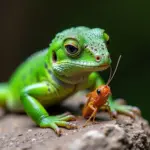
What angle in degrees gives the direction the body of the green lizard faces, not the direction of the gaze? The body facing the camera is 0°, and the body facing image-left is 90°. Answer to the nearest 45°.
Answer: approximately 315°
